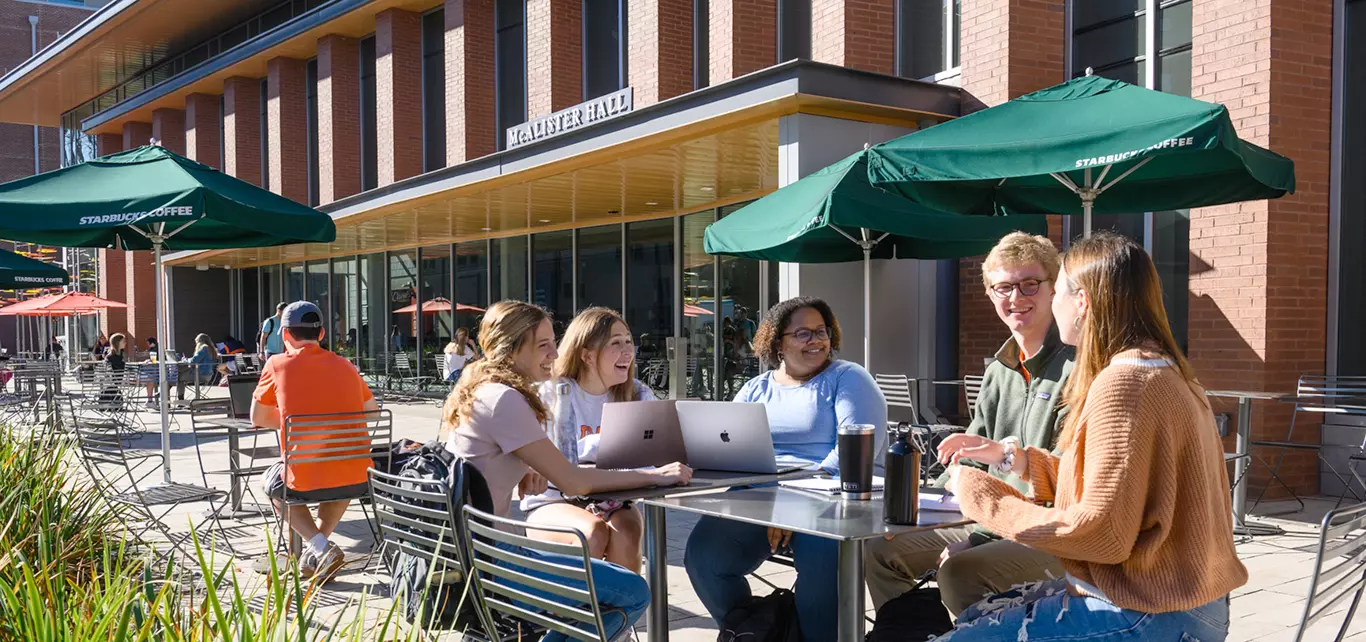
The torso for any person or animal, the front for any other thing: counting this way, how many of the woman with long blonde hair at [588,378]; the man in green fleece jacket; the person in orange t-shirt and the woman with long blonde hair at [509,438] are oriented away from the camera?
1

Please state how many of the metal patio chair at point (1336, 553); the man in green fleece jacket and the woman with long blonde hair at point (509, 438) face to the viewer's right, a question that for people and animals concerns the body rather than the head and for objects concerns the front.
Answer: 1

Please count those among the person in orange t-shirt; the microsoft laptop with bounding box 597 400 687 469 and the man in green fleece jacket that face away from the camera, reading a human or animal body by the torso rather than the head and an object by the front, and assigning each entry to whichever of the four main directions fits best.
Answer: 2

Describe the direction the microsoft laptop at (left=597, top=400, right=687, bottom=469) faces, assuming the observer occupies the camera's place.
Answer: facing away from the viewer

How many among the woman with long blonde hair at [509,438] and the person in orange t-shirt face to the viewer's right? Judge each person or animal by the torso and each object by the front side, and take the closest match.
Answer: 1

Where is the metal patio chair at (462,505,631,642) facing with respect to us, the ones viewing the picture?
facing away from the viewer and to the right of the viewer

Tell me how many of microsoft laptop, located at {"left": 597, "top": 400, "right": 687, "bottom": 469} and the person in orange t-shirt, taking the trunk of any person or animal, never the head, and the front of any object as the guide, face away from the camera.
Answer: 2

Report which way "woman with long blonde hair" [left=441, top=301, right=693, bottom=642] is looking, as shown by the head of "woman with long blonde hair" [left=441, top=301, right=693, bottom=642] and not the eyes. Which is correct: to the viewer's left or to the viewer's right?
to the viewer's right

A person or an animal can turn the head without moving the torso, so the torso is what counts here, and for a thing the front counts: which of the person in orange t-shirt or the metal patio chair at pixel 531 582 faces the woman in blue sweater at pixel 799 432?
the metal patio chair

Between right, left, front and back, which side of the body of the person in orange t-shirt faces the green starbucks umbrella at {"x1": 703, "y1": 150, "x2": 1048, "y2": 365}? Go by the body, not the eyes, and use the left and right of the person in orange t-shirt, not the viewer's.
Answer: right

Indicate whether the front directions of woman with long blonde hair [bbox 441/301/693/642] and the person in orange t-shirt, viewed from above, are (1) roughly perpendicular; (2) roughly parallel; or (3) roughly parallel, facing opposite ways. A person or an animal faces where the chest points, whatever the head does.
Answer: roughly perpendicular

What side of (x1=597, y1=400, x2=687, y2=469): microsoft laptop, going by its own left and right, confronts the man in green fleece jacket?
right

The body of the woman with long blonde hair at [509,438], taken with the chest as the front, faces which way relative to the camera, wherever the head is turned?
to the viewer's right

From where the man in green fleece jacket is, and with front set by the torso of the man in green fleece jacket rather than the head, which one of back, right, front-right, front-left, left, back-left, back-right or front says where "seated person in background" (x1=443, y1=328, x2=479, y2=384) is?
right
